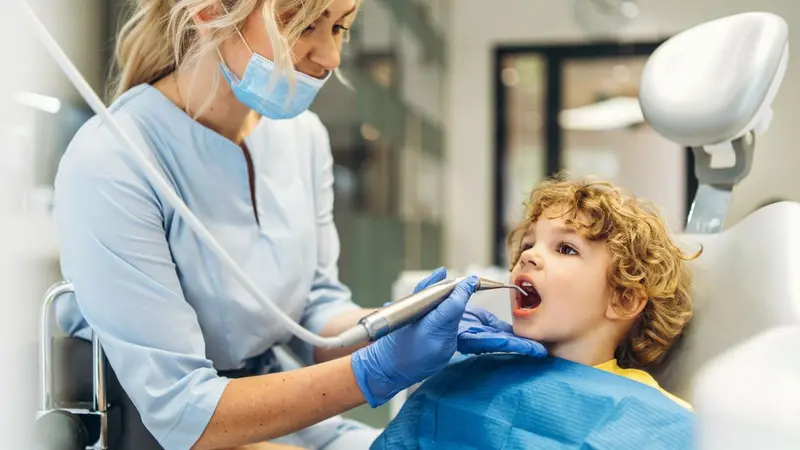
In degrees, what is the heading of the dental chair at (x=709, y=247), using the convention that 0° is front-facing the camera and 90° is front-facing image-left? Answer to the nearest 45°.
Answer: approximately 45°

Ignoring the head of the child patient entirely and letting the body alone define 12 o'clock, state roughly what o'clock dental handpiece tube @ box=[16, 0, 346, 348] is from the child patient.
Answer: The dental handpiece tube is roughly at 12 o'clock from the child patient.

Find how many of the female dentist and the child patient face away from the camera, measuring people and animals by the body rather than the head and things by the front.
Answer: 0

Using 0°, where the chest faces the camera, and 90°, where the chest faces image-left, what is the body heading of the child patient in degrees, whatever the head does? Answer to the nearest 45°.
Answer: approximately 45°

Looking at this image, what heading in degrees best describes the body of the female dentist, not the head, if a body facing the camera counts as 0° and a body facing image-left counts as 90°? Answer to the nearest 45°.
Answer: approximately 315°
